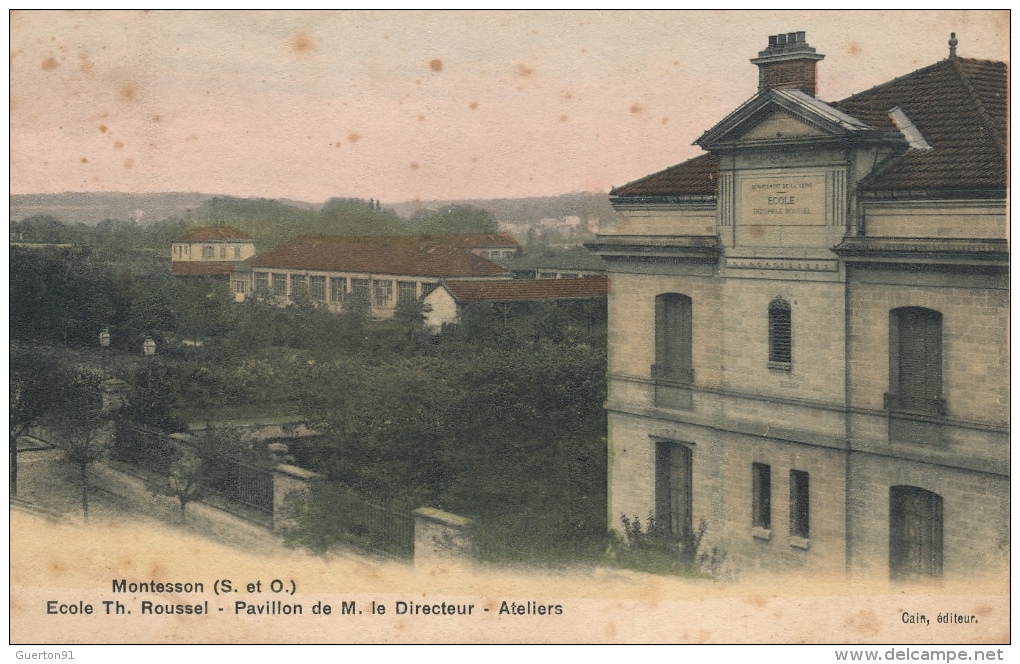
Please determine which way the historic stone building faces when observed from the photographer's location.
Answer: facing the viewer and to the left of the viewer

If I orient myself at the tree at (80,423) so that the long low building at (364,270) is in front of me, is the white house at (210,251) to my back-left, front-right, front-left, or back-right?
front-left

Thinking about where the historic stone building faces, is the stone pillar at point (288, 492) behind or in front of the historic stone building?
in front

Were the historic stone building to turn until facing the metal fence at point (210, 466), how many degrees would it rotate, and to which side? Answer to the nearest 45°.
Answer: approximately 45° to its right

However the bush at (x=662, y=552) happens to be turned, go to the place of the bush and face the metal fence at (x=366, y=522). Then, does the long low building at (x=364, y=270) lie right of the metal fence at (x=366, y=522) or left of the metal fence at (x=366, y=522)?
right

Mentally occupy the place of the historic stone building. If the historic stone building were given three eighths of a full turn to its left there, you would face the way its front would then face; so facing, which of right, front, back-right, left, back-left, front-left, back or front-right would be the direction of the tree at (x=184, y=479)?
back

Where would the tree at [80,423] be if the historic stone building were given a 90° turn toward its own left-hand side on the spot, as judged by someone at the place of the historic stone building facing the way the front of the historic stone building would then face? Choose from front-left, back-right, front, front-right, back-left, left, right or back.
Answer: back-right

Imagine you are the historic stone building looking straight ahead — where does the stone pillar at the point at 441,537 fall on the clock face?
The stone pillar is roughly at 1 o'clock from the historic stone building.

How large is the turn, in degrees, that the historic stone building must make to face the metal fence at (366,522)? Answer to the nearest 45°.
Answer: approximately 45° to its right
